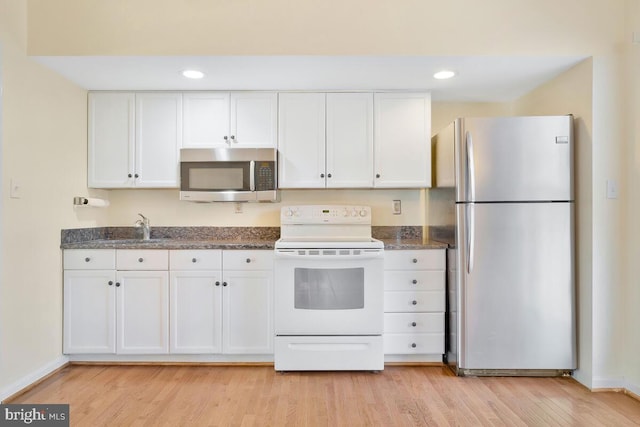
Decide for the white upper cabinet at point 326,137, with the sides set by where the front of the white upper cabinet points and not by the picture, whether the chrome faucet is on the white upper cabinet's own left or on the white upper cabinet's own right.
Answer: on the white upper cabinet's own right

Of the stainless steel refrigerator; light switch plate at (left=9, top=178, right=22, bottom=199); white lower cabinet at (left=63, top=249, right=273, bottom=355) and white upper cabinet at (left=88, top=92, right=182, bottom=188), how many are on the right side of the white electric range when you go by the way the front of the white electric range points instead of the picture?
3

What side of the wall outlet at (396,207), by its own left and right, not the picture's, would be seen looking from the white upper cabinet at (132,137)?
right

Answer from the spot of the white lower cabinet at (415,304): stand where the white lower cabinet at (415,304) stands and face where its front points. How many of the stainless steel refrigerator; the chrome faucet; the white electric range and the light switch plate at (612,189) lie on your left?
2

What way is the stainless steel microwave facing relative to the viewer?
toward the camera

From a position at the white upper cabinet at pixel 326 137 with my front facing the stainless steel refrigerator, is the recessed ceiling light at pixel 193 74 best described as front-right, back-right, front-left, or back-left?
back-right

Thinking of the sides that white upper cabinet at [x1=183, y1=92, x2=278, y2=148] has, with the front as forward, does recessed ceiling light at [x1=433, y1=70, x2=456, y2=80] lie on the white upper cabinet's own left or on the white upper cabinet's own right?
on the white upper cabinet's own left

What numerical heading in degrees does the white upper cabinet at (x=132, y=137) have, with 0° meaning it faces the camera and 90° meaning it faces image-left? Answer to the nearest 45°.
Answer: approximately 0°

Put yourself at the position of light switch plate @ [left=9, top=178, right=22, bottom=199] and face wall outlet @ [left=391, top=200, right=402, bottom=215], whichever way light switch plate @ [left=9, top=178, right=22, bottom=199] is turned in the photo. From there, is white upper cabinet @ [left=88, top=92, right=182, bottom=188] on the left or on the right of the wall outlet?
left

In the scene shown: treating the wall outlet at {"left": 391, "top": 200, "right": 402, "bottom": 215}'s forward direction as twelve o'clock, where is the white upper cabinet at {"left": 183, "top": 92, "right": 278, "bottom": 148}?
The white upper cabinet is roughly at 2 o'clock from the wall outlet.

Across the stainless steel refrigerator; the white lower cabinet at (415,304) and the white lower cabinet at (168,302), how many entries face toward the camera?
3

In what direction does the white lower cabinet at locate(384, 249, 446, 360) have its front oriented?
toward the camera

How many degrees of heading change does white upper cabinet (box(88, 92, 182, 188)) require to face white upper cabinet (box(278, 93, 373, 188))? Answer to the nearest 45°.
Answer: approximately 45° to its left
